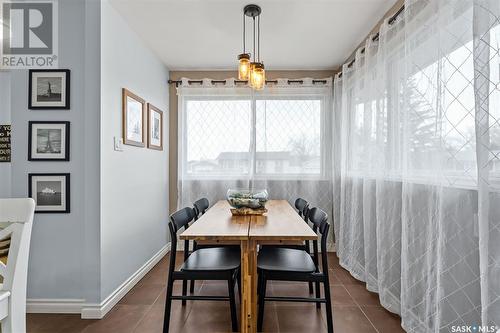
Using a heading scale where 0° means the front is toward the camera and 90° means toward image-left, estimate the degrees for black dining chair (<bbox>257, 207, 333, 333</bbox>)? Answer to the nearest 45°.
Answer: approximately 90°

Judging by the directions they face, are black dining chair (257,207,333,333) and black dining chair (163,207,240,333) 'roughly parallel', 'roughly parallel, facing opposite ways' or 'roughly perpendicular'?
roughly parallel, facing opposite ways

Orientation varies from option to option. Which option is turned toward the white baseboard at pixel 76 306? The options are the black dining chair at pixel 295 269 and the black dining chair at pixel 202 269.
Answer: the black dining chair at pixel 295 269

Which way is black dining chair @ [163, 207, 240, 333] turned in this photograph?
to the viewer's right

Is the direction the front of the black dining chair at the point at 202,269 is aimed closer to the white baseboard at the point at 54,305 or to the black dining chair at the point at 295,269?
the black dining chair

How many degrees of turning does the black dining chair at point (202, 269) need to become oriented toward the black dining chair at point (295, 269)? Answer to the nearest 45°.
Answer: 0° — it already faces it

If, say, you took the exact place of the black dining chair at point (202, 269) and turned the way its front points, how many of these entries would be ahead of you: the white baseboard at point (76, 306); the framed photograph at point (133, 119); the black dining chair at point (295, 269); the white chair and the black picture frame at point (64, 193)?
1

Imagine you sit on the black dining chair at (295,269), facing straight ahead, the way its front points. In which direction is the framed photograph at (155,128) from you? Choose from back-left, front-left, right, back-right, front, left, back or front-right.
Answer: front-right

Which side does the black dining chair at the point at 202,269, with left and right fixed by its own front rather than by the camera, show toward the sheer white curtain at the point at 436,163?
front

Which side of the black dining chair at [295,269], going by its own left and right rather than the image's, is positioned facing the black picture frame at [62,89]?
front

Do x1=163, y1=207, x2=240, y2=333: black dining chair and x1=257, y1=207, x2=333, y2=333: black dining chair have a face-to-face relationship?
yes

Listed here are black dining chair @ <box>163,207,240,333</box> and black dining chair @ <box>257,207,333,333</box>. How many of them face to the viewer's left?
1

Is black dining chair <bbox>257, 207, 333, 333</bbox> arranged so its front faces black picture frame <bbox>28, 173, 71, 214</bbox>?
yes

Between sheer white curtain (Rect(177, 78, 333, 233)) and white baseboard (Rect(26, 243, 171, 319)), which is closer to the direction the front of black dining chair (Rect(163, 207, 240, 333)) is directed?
the sheer white curtain

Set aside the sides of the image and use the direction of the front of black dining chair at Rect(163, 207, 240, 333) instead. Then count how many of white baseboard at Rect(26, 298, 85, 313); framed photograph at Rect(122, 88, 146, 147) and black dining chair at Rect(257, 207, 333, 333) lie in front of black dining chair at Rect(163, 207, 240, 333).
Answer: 1

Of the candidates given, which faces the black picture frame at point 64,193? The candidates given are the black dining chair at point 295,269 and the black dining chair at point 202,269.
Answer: the black dining chair at point 295,269

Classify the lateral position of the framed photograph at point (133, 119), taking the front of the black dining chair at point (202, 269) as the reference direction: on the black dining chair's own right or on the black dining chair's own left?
on the black dining chair's own left

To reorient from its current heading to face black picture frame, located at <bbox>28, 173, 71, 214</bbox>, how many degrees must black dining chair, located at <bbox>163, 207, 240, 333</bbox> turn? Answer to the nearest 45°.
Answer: approximately 135° to its left
